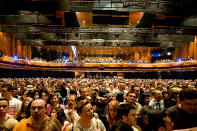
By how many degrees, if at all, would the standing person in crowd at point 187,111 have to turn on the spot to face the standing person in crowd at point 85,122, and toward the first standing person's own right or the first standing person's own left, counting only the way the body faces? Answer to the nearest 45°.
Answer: approximately 135° to the first standing person's own right

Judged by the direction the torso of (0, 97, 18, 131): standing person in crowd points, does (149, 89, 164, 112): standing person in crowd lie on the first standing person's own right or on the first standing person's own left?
on the first standing person's own left

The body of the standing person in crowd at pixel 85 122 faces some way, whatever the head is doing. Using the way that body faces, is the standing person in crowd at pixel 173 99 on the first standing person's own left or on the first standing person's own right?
on the first standing person's own left

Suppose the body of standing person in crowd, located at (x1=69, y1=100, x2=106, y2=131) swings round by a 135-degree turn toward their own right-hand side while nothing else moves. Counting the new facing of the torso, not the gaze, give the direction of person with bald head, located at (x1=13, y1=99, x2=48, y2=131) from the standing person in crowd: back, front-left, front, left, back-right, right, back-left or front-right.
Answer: front

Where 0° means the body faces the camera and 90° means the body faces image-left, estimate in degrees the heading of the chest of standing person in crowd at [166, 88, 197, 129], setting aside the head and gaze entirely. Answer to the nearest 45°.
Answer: approximately 315°

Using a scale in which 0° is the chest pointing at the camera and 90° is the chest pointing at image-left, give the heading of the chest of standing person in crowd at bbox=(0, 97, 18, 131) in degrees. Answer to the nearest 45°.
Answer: approximately 0°

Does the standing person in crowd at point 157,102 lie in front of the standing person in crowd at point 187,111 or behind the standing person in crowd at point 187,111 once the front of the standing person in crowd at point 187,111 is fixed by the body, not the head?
behind
